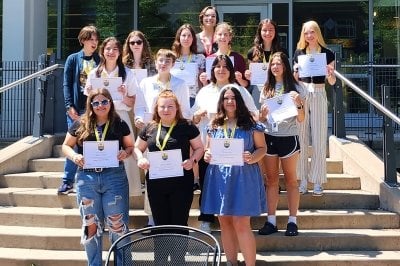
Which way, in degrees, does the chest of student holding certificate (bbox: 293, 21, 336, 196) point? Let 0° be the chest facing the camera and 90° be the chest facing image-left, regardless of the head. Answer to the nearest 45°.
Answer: approximately 0°

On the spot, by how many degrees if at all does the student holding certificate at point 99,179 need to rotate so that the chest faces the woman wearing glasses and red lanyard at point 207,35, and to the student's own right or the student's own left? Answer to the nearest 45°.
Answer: approximately 135° to the student's own left

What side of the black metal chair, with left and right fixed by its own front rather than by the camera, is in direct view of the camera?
back

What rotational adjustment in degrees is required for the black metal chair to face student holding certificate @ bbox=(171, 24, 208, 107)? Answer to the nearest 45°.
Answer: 0° — it already faces them
